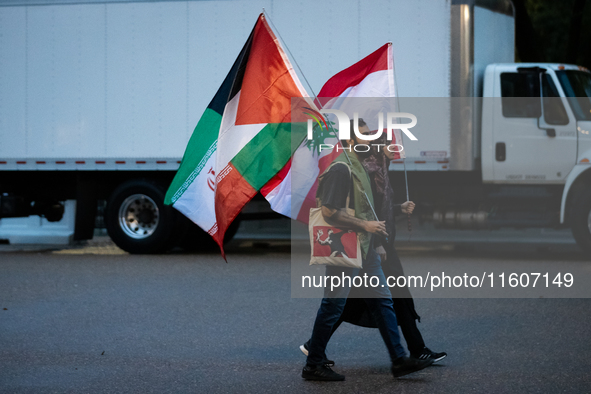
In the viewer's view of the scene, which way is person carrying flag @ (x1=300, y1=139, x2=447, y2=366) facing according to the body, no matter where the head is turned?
to the viewer's right

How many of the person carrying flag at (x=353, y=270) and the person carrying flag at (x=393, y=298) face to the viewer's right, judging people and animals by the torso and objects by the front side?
2

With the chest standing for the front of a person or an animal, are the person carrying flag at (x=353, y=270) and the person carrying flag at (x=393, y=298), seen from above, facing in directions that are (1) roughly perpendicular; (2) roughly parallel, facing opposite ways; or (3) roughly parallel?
roughly parallel

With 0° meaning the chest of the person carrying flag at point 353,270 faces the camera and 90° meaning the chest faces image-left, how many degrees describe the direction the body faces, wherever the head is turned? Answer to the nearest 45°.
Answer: approximately 270°
